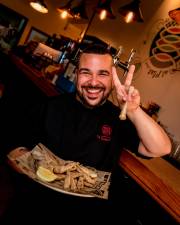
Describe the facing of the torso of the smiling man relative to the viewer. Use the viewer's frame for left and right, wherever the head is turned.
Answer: facing the viewer

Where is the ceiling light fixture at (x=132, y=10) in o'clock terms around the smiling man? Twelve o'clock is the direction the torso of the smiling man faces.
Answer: The ceiling light fixture is roughly at 6 o'clock from the smiling man.

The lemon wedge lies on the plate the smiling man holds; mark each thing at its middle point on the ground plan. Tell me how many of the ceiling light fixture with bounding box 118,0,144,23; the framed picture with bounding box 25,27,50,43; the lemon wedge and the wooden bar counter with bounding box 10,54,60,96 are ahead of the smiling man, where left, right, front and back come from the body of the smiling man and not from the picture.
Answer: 1

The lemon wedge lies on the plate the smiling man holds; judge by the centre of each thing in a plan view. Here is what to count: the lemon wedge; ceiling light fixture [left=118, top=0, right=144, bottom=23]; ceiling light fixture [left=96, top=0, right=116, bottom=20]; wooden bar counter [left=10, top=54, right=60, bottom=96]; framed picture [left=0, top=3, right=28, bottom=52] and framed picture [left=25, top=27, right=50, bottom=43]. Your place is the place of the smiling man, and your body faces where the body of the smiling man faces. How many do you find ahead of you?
1

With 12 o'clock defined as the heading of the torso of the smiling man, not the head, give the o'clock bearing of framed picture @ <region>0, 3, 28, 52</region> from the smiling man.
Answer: The framed picture is roughly at 5 o'clock from the smiling man.

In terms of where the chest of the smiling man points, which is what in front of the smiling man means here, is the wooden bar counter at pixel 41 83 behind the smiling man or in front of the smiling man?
behind

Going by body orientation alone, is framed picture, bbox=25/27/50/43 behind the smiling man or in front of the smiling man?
behind

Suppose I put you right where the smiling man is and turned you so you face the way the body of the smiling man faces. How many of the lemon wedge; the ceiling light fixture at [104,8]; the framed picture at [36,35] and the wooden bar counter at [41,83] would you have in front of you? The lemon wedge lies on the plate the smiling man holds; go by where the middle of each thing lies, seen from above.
1

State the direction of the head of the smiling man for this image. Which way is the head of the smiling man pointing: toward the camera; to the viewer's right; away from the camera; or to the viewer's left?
toward the camera

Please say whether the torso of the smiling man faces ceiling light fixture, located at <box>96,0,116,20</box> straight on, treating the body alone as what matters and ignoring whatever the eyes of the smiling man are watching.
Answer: no
